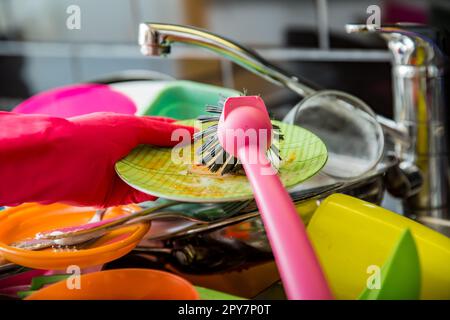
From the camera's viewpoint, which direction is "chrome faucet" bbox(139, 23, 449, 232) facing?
to the viewer's left
